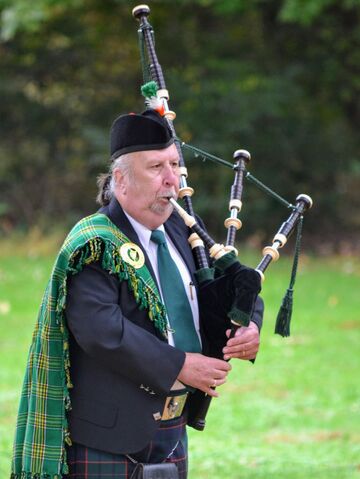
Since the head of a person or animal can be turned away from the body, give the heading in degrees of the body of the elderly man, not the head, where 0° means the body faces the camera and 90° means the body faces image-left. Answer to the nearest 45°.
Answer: approximately 315°
